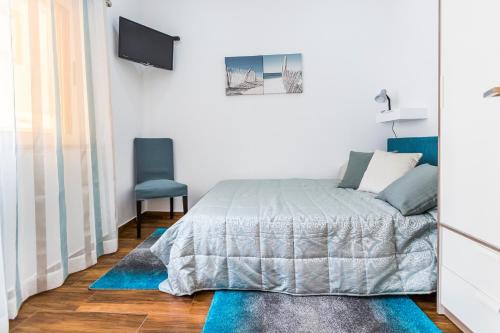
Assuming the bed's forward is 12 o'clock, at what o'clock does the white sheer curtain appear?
The white sheer curtain is roughly at 12 o'clock from the bed.

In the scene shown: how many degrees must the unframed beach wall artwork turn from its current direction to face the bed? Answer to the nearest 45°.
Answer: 0° — it already faces it

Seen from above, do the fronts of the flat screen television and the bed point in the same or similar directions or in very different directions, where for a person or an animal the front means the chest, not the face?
very different directions

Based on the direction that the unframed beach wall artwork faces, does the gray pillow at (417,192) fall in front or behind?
in front

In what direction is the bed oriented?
to the viewer's left

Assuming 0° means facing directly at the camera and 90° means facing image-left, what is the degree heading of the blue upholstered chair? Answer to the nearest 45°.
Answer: approximately 315°

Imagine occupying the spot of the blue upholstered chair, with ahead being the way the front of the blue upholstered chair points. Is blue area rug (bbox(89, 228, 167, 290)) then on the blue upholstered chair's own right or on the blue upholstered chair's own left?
on the blue upholstered chair's own right
